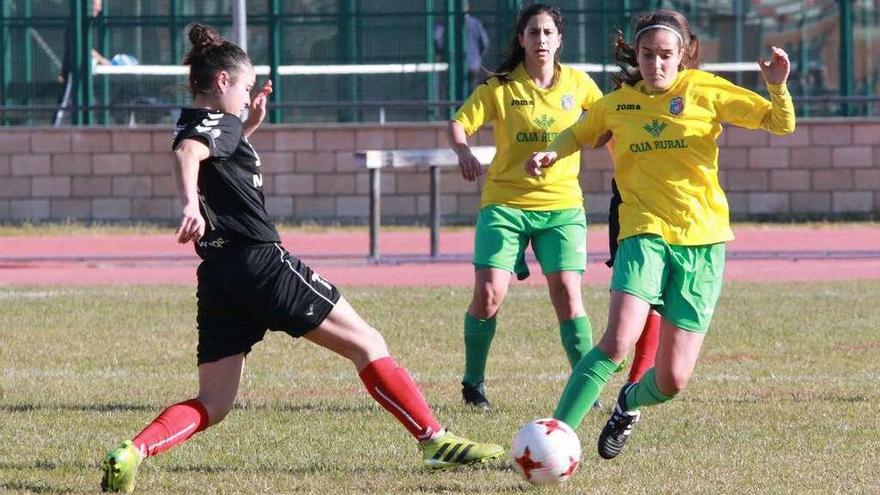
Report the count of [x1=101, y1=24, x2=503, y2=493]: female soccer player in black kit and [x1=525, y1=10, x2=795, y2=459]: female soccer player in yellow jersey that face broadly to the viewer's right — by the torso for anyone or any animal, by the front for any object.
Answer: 1

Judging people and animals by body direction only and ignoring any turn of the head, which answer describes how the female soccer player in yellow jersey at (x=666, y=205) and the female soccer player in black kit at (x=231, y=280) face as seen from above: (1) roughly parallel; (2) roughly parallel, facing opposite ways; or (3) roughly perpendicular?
roughly perpendicular

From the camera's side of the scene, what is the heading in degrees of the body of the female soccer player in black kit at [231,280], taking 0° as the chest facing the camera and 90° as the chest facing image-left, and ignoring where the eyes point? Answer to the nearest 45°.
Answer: approximately 270°

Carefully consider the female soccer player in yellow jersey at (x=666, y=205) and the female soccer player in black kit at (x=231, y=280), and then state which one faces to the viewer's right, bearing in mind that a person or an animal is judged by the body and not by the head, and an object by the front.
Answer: the female soccer player in black kit

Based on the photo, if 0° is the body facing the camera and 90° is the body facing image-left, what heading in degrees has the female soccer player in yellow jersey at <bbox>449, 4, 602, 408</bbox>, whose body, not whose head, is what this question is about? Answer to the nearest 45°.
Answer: approximately 0°

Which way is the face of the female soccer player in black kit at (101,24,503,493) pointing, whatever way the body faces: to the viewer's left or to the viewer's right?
to the viewer's right

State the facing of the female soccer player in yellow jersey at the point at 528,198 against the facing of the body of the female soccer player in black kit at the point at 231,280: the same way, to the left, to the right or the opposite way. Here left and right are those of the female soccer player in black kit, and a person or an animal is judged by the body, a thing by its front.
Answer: to the right

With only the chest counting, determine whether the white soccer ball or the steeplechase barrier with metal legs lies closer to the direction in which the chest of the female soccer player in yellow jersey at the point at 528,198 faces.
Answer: the white soccer ball

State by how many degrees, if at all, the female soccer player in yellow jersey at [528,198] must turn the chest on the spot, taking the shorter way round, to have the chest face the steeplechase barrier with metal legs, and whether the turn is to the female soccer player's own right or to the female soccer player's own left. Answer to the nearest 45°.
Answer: approximately 180°

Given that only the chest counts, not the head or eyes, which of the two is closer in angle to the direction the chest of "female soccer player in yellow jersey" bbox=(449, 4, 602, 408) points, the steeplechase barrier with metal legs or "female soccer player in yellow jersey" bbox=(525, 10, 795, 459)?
the female soccer player in yellow jersey

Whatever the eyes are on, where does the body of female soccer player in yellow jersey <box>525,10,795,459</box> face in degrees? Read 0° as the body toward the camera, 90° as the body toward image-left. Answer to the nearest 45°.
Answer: approximately 0°
